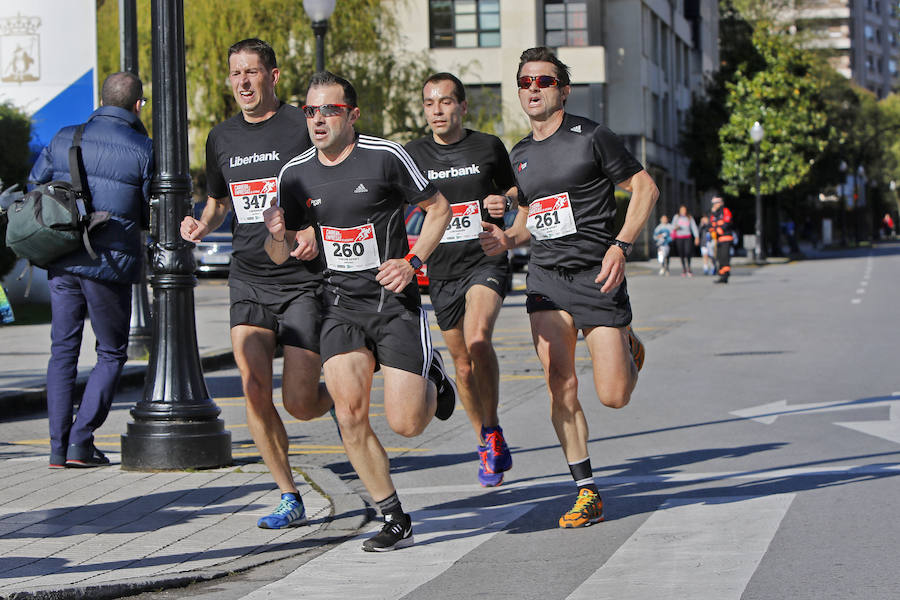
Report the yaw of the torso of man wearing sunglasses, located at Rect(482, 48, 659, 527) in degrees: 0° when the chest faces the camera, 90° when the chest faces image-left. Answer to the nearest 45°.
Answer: approximately 45°

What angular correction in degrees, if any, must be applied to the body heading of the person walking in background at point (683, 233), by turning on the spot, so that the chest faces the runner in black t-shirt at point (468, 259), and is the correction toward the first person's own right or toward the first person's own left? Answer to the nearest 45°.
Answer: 0° — they already face them

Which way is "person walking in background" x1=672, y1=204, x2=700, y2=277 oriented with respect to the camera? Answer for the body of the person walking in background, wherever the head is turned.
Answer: toward the camera

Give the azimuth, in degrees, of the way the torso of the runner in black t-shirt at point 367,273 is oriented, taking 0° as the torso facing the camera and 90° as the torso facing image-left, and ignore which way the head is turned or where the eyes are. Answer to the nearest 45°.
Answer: approximately 45°

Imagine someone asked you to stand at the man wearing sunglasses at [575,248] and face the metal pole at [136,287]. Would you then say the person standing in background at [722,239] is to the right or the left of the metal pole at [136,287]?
right

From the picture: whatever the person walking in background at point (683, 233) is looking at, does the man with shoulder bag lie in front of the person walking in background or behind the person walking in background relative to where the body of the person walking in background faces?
in front

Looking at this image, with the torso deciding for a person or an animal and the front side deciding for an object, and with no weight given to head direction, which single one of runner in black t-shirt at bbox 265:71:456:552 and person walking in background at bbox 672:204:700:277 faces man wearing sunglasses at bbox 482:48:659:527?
the person walking in background

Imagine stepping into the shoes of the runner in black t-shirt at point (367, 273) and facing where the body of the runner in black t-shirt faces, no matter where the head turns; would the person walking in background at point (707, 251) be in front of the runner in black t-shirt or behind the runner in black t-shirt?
behind

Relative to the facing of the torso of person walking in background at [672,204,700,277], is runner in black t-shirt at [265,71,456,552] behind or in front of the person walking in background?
in front

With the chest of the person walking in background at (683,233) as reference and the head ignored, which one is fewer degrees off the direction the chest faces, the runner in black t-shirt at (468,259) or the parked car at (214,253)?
the runner in black t-shirt

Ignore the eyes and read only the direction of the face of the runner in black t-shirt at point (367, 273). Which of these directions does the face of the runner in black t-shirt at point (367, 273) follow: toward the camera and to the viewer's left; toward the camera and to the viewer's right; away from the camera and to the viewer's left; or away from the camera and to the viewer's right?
toward the camera and to the viewer's left

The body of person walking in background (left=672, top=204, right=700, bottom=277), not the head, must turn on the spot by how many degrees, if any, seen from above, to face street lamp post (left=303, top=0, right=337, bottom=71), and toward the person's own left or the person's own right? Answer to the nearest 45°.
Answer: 0° — they already face it

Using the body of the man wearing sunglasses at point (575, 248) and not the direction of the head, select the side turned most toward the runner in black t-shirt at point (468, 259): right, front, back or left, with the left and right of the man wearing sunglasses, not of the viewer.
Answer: right
